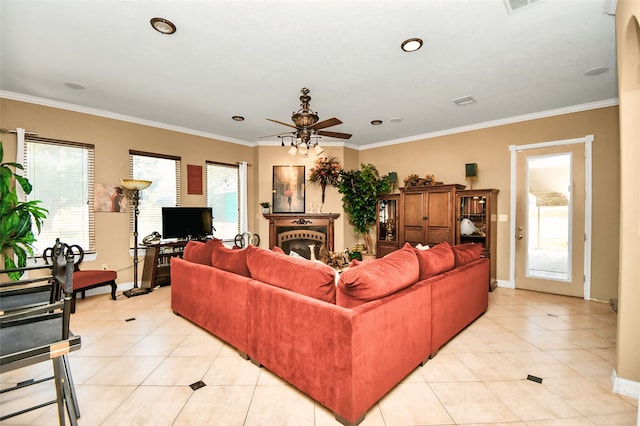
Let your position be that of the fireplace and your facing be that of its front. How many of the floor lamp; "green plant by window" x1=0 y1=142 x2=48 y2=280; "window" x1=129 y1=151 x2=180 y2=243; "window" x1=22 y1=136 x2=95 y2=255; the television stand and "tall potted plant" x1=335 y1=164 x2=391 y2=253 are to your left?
1

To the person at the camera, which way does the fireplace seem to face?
facing the viewer

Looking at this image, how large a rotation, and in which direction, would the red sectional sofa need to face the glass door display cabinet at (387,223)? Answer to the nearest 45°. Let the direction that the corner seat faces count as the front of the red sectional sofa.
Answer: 0° — it already faces it

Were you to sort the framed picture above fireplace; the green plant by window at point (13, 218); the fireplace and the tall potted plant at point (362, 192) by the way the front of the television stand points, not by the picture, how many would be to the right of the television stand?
1

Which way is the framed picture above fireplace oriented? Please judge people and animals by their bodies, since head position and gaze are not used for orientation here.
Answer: toward the camera

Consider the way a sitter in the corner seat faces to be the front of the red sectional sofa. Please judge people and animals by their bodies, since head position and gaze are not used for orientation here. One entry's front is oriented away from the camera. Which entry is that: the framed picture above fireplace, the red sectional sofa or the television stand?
the red sectional sofa

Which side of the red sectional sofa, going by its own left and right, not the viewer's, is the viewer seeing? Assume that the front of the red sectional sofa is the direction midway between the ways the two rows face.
back

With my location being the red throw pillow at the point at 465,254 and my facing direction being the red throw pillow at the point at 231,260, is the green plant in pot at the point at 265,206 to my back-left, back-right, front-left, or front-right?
front-right

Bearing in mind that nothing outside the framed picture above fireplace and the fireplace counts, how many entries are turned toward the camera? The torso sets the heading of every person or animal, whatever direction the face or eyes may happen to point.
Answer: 2

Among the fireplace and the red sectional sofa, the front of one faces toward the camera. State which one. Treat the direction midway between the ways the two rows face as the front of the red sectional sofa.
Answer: the fireplace

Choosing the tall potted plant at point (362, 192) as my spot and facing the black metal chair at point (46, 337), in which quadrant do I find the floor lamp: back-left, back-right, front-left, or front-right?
front-right

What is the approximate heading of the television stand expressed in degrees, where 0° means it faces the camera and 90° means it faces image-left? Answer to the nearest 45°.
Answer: approximately 315°

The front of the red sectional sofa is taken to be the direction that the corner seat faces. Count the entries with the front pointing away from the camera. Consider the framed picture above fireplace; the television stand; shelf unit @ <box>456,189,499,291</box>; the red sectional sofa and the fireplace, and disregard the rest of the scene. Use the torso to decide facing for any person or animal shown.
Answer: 1

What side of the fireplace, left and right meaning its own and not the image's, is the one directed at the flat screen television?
right

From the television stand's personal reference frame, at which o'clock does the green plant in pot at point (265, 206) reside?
The green plant in pot is roughly at 10 o'clock from the television stand.

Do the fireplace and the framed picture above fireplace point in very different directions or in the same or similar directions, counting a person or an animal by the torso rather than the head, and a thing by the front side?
same or similar directions
